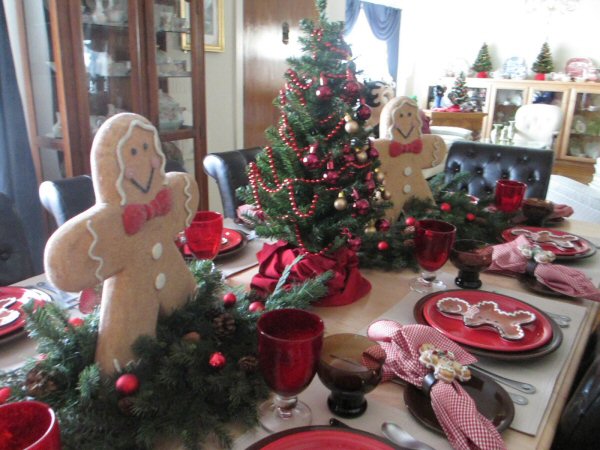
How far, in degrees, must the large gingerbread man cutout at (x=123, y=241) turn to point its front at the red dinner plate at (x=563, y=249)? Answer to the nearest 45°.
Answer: approximately 45° to its left

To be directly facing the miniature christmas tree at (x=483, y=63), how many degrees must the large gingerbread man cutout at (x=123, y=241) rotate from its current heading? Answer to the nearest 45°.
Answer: approximately 90° to its left

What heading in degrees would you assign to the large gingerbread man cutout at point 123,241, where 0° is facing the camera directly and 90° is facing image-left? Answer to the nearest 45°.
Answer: approximately 315°

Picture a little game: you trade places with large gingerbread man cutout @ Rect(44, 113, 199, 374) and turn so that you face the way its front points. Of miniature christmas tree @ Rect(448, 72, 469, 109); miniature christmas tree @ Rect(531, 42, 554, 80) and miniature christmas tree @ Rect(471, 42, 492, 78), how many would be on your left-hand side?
3
